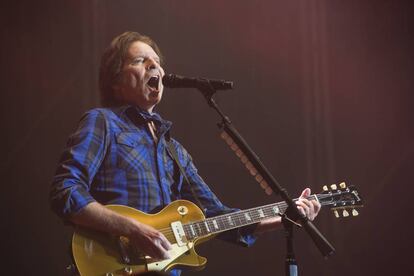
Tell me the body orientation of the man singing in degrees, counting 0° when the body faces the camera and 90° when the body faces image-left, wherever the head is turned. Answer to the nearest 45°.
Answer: approximately 315°

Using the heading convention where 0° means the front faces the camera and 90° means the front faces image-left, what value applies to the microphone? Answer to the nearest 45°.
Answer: approximately 90°
